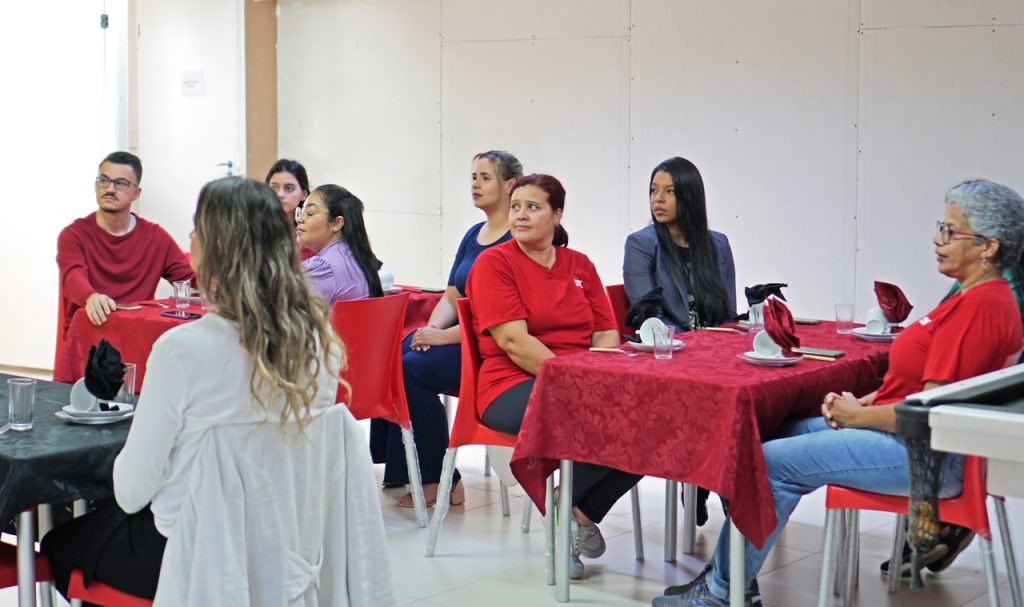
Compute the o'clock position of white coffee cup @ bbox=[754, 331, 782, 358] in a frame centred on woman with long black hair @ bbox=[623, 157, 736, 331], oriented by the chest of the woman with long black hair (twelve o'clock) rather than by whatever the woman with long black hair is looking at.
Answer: The white coffee cup is roughly at 10 o'clock from the woman with long black hair.

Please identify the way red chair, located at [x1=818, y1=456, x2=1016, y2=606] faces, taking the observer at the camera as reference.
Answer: facing to the left of the viewer

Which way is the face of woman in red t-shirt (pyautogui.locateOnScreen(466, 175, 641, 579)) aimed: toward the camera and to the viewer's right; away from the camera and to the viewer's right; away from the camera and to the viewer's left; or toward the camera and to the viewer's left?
toward the camera and to the viewer's left

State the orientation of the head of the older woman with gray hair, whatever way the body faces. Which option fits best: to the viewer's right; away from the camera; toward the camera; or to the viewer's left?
to the viewer's left

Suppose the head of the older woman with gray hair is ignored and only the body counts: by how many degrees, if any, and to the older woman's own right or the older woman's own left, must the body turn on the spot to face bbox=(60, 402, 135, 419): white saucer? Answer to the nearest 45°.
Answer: approximately 45° to the older woman's own left

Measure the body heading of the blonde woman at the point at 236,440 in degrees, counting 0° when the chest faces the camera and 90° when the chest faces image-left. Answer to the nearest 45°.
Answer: approximately 135°

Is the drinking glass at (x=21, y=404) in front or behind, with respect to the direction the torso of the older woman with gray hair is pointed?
in front

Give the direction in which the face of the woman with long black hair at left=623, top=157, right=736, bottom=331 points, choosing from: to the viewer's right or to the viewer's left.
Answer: to the viewer's left

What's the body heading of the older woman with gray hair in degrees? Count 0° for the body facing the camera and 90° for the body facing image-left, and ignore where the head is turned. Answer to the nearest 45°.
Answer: approximately 90°

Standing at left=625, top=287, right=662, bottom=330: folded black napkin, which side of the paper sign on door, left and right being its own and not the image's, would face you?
front

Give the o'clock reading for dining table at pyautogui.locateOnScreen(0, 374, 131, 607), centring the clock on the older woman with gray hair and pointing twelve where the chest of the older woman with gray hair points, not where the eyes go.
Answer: The dining table is roughly at 11 o'clock from the older woman with gray hair.

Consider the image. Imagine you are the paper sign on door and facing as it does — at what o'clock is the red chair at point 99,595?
The red chair is roughly at 12 o'clock from the paper sign on door.
